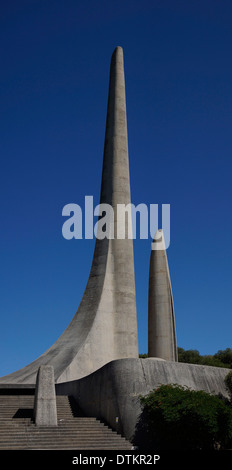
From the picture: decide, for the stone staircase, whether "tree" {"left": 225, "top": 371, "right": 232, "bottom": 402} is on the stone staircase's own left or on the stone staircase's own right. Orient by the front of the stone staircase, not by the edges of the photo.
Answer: on the stone staircase's own left

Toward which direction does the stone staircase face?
toward the camera

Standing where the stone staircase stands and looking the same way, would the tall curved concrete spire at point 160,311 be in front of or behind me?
behind

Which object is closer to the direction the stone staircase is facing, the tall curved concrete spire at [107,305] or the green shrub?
the green shrub

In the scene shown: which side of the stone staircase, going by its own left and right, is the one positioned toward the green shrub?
left
